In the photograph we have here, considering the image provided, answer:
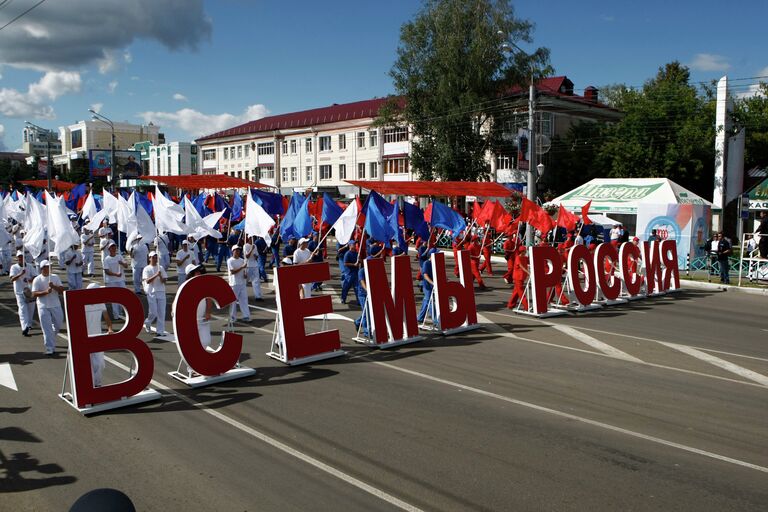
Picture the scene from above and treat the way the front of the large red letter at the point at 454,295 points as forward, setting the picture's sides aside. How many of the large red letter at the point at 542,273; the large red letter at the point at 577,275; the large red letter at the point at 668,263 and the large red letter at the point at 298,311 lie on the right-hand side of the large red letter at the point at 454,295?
1

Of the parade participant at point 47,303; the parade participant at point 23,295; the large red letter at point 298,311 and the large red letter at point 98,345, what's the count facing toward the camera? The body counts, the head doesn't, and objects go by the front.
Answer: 4

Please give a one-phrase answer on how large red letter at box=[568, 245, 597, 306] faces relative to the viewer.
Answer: facing the viewer and to the right of the viewer

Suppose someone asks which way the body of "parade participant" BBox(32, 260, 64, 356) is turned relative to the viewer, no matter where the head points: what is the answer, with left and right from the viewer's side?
facing the viewer

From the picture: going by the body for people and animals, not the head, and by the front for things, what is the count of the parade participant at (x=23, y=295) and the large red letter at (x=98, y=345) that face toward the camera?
2

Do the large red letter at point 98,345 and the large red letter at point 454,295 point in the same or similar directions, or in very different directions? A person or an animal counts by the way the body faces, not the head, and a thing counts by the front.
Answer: same or similar directions

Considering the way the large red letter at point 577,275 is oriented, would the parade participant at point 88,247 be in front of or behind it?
behind

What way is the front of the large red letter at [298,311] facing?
toward the camera

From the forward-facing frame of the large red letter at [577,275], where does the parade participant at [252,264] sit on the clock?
The parade participant is roughly at 4 o'clock from the large red letter.

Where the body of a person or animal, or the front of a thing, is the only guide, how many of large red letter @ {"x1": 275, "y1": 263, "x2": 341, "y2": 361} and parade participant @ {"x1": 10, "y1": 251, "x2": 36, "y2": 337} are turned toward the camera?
2

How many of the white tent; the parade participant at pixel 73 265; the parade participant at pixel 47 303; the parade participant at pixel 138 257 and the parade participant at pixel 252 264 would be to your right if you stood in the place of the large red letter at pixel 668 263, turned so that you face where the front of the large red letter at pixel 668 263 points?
4

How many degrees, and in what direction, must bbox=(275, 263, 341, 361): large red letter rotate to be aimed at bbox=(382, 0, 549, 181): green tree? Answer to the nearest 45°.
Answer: approximately 180°

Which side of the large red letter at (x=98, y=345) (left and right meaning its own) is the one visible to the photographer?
front
